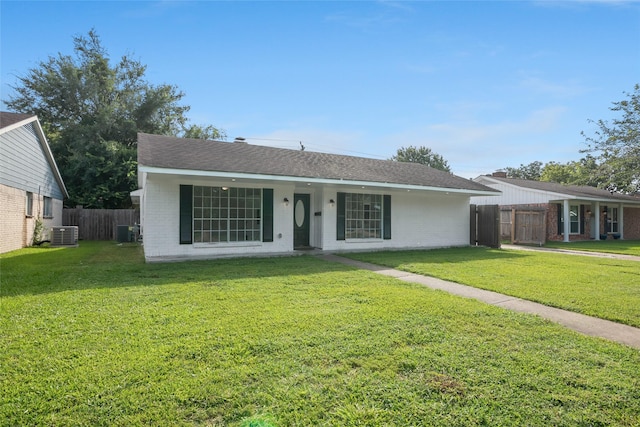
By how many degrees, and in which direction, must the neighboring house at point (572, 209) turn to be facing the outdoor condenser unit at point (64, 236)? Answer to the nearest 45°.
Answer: approximately 90° to its right

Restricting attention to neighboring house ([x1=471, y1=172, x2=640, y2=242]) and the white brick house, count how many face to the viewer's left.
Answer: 0

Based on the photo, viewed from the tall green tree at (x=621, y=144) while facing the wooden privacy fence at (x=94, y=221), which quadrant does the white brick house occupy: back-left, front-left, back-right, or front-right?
front-left

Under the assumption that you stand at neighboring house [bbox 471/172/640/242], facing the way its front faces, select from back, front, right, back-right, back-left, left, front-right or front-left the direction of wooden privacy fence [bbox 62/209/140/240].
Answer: right

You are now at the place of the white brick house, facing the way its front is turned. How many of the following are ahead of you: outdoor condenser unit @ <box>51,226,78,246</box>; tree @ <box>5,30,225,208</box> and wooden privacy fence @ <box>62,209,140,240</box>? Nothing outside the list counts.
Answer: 0

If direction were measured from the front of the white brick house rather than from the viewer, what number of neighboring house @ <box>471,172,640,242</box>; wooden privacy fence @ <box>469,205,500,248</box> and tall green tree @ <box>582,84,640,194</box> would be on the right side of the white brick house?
0

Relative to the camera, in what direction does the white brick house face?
facing the viewer and to the right of the viewer

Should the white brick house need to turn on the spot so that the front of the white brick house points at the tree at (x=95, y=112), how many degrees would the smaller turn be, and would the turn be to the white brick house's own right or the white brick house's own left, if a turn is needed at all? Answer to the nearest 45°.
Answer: approximately 180°

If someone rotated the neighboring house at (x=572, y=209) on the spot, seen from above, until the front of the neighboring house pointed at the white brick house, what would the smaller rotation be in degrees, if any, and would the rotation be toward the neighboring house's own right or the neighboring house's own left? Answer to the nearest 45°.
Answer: approximately 90° to the neighboring house's own right

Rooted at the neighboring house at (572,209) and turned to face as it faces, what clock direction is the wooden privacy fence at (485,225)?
The wooden privacy fence is roughly at 2 o'clock from the neighboring house.

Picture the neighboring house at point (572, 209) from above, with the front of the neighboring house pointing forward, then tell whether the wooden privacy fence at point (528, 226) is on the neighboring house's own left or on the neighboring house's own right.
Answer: on the neighboring house's own right
